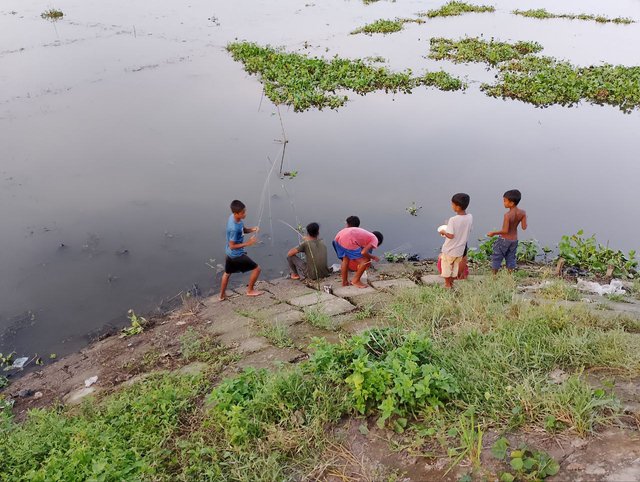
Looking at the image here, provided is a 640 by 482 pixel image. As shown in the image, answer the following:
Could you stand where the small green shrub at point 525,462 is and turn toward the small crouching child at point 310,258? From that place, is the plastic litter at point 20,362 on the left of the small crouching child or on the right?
left

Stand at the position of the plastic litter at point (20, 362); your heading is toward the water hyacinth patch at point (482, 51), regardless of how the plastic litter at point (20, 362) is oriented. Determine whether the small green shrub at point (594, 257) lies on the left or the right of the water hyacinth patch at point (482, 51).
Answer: right

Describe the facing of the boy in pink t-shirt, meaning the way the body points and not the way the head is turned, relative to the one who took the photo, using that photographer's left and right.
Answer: facing to the right of the viewer

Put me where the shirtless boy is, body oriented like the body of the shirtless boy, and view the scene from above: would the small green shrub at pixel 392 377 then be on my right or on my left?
on my left

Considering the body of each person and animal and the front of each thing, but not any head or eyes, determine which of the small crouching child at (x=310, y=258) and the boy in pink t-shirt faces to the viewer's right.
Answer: the boy in pink t-shirt

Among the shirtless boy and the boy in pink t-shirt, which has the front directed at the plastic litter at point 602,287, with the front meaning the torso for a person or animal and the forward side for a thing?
the boy in pink t-shirt

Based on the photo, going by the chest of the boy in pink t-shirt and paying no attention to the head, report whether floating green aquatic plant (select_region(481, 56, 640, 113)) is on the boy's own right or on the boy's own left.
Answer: on the boy's own left

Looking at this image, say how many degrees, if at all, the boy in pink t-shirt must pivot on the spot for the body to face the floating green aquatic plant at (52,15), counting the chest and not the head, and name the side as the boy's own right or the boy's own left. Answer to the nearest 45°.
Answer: approximately 135° to the boy's own left

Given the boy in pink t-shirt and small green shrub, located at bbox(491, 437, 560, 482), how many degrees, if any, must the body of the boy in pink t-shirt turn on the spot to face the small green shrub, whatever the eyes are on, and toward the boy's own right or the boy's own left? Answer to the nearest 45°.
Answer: approximately 90° to the boy's own right

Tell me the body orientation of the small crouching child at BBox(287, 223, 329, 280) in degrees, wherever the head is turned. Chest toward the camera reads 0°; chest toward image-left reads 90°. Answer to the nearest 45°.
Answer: approximately 135°

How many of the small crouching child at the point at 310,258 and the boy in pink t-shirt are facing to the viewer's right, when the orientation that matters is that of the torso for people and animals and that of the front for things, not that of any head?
1

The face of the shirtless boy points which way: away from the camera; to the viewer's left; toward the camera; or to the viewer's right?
to the viewer's left

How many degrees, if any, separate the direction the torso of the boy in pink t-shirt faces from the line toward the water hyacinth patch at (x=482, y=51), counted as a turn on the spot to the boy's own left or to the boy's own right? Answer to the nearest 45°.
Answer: approximately 90° to the boy's own left

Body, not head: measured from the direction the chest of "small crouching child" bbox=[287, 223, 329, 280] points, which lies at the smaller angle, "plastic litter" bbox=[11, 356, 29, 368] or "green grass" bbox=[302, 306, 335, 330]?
the plastic litter
